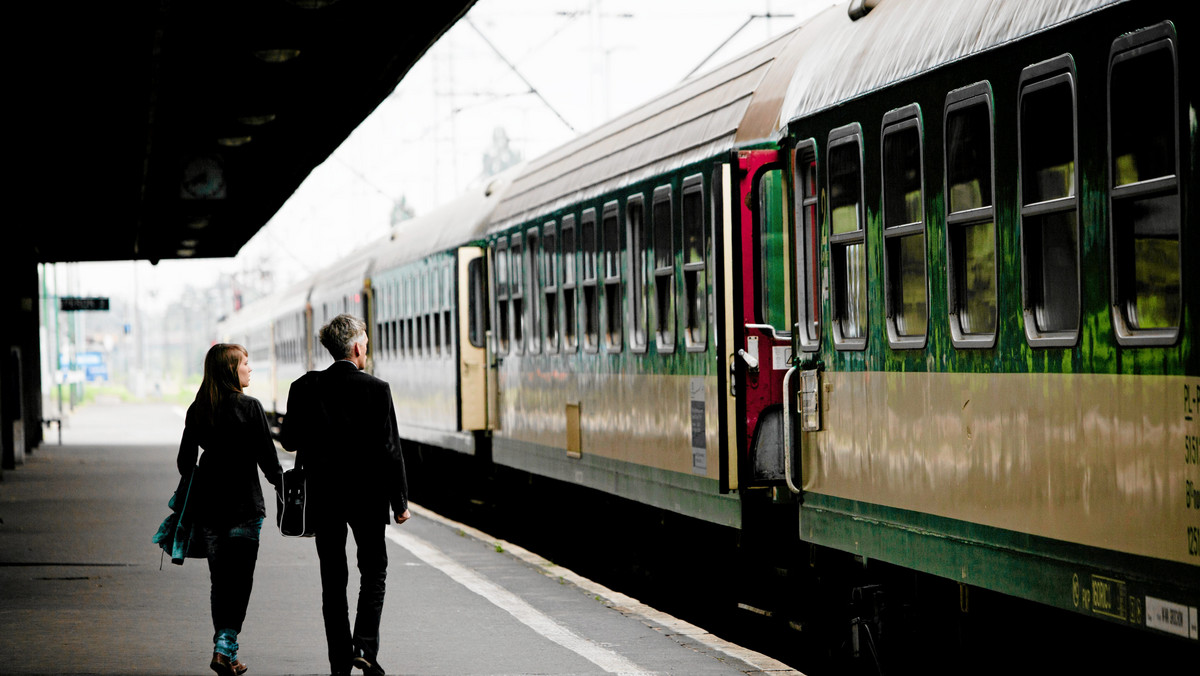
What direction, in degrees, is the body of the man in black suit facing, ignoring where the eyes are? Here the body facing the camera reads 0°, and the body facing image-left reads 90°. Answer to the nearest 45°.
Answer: approximately 180°

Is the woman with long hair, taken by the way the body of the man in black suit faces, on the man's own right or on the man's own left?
on the man's own left

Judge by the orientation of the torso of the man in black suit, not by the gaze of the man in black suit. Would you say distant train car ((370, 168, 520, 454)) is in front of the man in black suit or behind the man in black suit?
in front

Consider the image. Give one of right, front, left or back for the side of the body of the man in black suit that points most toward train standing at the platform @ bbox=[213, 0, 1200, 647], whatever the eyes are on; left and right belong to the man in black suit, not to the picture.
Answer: right
